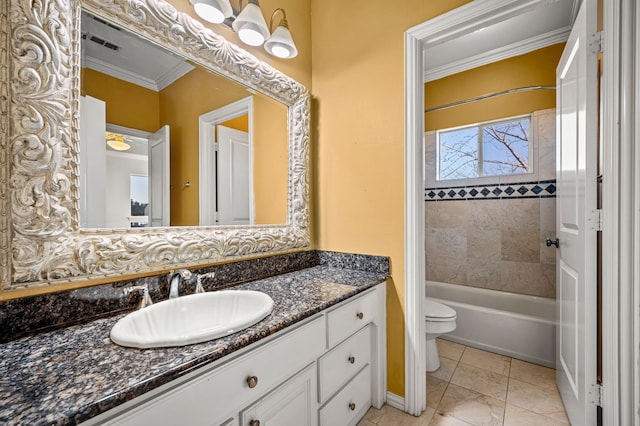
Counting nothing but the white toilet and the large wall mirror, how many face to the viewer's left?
0

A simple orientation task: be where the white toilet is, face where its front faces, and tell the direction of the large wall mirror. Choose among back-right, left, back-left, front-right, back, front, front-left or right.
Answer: back-right

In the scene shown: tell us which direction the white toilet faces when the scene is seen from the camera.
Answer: facing to the right of the viewer

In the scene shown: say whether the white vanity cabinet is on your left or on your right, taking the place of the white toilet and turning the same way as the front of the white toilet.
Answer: on your right

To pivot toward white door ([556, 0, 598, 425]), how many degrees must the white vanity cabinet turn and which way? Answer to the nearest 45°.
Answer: approximately 45° to its left
